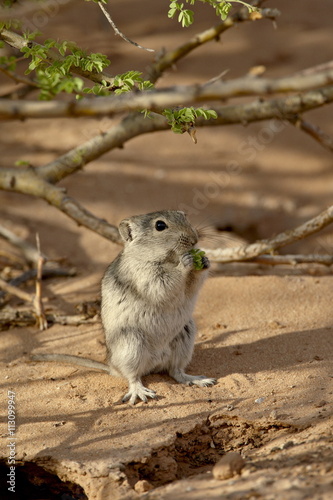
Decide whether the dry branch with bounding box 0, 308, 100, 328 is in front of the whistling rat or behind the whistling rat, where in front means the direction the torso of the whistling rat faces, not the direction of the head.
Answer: behind

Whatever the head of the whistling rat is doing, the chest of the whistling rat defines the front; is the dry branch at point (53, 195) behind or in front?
behind

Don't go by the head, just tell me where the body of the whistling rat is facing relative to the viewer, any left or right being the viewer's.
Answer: facing the viewer and to the right of the viewer

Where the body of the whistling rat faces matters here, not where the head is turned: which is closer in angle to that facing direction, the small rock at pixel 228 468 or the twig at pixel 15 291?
the small rock

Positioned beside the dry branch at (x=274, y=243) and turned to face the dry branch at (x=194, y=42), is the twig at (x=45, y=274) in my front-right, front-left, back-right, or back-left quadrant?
front-left

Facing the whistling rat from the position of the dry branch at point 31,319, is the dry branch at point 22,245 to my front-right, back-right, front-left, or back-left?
back-left

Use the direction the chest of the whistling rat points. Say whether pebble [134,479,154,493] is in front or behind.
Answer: in front

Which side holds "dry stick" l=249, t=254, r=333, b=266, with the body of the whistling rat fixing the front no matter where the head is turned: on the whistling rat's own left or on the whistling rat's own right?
on the whistling rat's own left
